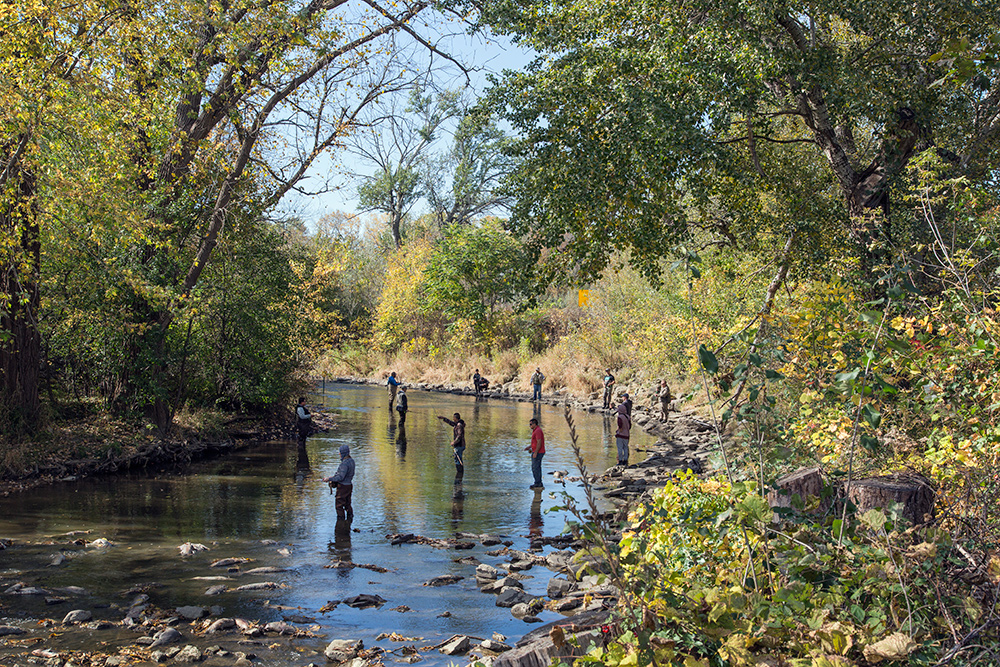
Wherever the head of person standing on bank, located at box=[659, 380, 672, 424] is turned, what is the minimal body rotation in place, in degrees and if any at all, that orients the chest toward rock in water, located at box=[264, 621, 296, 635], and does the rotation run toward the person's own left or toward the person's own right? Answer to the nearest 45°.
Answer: approximately 45° to the person's own left

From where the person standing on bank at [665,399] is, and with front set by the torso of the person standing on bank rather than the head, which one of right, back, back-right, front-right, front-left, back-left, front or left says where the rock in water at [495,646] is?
front-left

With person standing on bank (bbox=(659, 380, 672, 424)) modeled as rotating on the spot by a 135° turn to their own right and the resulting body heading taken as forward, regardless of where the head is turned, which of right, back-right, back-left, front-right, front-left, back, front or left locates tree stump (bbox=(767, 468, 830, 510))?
back

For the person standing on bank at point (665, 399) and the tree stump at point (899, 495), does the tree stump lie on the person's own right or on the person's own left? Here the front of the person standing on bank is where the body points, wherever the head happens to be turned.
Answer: on the person's own left

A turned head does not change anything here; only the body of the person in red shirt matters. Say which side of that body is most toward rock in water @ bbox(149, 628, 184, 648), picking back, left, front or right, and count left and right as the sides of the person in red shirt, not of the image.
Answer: left

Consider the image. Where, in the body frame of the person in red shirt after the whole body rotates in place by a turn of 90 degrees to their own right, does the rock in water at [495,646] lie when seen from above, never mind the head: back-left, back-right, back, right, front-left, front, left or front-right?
back

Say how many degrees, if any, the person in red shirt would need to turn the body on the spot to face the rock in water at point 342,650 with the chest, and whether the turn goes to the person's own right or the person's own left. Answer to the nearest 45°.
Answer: approximately 90° to the person's own left

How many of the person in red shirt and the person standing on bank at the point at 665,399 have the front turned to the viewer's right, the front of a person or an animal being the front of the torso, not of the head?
0

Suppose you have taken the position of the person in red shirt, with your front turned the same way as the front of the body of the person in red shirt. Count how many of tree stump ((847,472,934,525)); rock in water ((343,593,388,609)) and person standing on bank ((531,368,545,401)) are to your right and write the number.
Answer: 1

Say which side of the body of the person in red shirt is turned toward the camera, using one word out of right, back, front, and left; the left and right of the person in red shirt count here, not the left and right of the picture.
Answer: left

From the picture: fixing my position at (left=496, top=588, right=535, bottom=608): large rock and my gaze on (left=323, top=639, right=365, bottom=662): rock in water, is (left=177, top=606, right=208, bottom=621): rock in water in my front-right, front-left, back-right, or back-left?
front-right

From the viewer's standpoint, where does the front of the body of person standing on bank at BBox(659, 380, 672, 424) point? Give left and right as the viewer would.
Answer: facing the viewer and to the left of the viewer

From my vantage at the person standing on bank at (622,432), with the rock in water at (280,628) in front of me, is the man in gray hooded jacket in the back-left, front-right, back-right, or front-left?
front-right
